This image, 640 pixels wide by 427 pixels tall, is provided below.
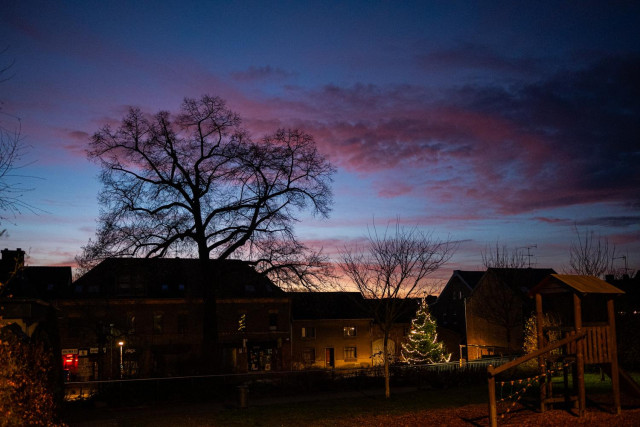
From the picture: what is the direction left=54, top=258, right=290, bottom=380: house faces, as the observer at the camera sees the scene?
facing the viewer

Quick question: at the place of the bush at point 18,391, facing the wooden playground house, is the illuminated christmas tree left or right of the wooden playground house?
left

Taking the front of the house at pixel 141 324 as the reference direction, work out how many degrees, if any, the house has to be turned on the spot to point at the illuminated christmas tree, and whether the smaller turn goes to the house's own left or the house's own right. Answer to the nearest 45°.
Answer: approximately 90° to the house's own left

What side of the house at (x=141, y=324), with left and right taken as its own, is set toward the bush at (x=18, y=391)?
front

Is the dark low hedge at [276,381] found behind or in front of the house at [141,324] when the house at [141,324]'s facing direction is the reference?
in front

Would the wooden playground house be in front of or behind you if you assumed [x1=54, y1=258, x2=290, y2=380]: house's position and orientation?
in front
